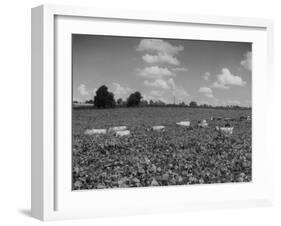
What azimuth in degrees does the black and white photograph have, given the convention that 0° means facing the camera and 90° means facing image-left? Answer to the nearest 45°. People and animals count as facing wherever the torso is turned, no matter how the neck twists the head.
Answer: approximately 315°

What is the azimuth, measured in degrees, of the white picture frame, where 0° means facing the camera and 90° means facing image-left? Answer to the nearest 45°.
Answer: approximately 315°
